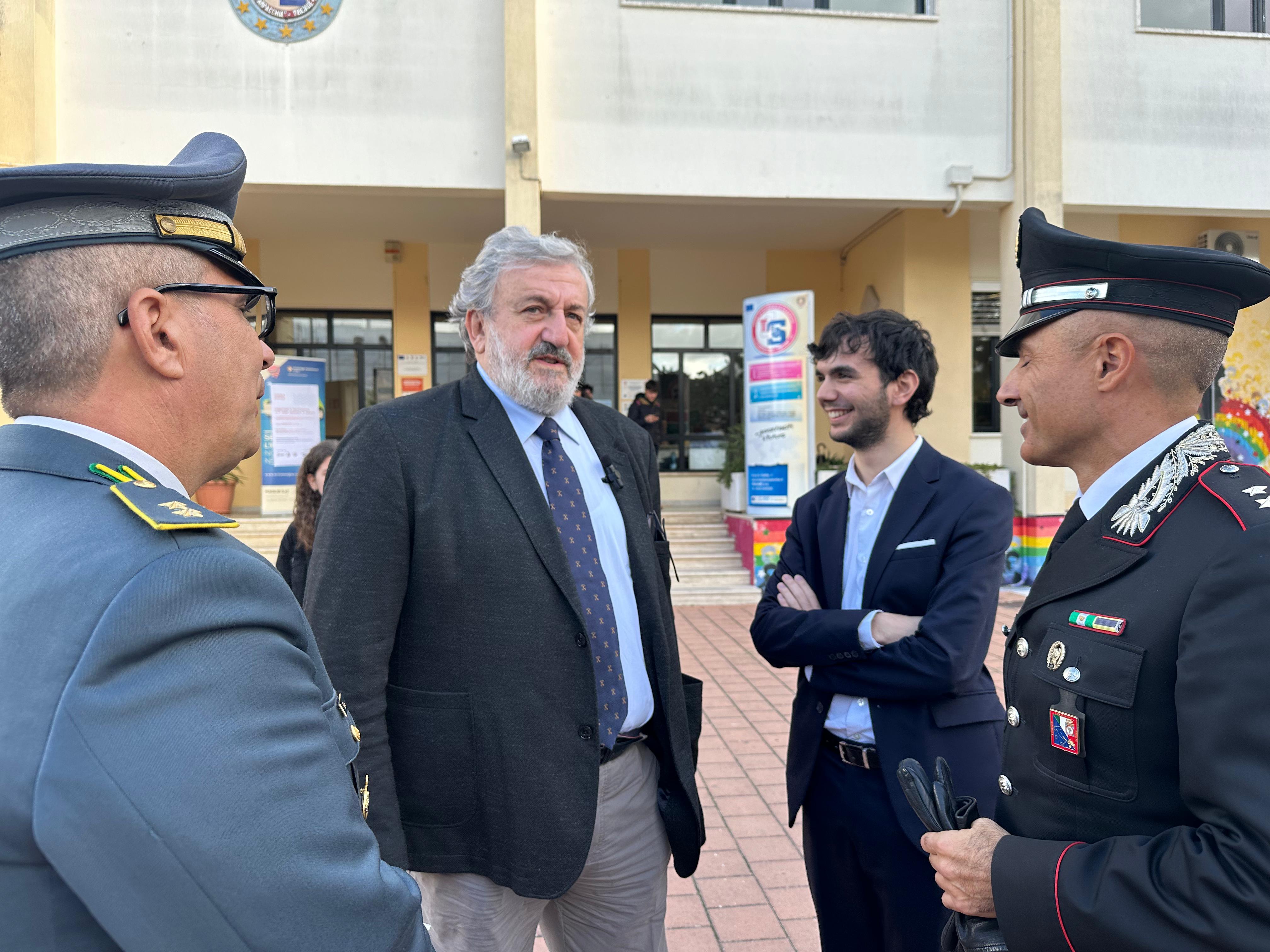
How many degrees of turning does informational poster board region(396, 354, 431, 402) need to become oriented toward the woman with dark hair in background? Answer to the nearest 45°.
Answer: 0° — it already faces them

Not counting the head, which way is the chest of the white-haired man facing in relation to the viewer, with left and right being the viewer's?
facing the viewer and to the right of the viewer

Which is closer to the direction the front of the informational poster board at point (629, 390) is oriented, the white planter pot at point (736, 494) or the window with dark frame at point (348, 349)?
the white planter pot

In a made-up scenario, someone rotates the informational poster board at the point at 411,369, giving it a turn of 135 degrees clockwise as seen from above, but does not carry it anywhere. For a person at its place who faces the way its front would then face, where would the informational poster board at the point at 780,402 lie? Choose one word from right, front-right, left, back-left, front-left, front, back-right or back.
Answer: back

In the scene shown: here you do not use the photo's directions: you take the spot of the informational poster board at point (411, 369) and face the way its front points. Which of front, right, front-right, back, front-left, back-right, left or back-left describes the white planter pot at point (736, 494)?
front-left

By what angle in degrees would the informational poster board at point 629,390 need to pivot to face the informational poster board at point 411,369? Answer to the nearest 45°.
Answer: approximately 90° to its right

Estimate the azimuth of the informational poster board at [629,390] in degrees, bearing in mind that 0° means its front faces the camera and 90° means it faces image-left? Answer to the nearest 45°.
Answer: approximately 0°

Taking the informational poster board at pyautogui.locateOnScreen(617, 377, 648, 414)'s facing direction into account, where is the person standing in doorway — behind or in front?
in front

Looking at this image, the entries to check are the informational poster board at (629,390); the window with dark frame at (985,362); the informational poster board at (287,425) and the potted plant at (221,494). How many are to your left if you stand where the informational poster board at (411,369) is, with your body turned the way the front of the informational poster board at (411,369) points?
2
